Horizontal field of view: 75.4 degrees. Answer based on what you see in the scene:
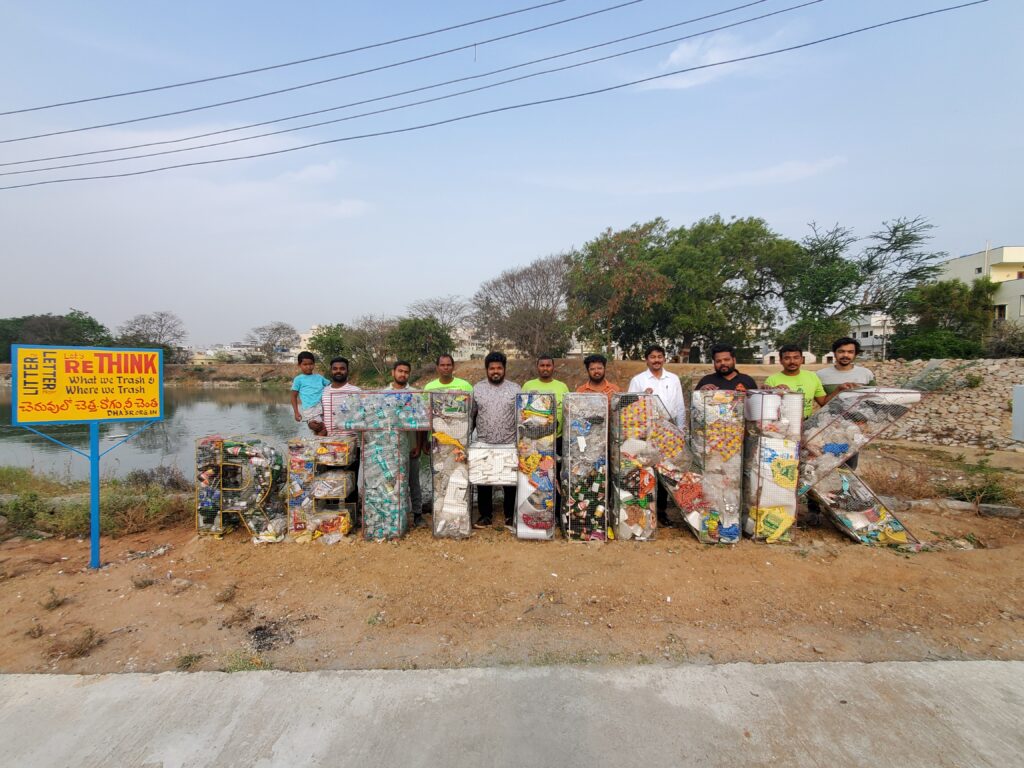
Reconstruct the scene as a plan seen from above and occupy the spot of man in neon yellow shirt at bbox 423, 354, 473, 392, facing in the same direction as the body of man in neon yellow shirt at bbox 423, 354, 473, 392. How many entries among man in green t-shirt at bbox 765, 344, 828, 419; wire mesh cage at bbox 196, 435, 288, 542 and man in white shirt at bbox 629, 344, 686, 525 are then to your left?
2

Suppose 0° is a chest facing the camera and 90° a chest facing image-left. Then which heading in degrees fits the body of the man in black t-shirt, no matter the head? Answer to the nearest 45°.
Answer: approximately 0°

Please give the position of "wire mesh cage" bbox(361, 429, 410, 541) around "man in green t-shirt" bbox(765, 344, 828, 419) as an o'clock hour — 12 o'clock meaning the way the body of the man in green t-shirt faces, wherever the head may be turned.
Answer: The wire mesh cage is roughly at 2 o'clock from the man in green t-shirt.

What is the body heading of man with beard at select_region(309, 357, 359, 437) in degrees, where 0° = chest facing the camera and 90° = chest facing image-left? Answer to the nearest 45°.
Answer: approximately 0°

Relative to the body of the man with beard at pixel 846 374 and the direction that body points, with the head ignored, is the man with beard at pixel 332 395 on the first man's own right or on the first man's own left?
on the first man's own right

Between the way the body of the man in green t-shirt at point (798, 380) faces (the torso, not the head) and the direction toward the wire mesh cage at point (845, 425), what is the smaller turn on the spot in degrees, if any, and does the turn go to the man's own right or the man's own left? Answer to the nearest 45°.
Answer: approximately 45° to the man's own left

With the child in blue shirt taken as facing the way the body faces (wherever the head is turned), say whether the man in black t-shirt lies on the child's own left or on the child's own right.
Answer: on the child's own left
